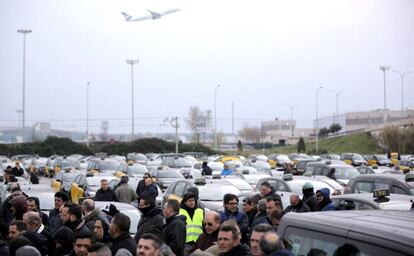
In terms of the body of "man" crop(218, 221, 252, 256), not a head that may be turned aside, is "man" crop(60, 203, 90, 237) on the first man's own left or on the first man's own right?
on the first man's own right

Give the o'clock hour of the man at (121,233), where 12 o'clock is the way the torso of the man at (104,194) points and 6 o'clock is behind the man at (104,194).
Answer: the man at (121,233) is roughly at 12 o'clock from the man at (104,194).

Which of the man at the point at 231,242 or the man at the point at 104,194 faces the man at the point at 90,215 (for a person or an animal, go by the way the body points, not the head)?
the man at the point at 104,194

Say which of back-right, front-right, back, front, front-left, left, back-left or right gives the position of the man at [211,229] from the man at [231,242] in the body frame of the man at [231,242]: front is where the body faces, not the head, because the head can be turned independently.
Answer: back-right

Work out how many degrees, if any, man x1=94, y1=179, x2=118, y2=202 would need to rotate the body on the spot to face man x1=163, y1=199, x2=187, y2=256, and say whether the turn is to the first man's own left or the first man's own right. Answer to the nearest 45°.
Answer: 0° — they already face them

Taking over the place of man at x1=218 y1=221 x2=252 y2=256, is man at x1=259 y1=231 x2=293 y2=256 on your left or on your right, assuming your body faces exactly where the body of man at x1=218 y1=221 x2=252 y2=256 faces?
on your left

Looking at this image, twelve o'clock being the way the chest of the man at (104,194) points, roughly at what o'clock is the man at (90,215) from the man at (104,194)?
the man at (90,215) is roughly at 12 o'clock from the man at (104,194).
